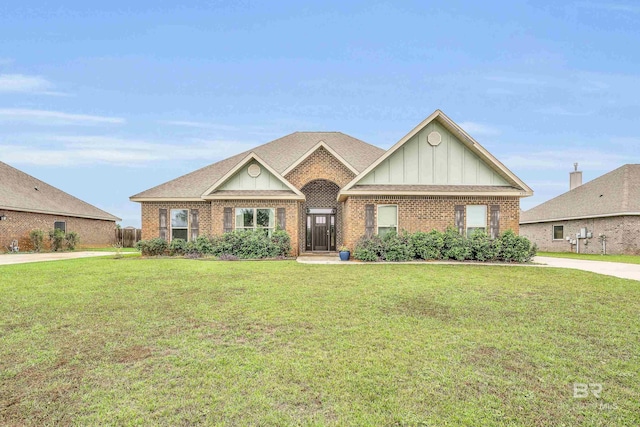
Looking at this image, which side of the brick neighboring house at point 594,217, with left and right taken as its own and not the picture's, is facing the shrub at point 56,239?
right

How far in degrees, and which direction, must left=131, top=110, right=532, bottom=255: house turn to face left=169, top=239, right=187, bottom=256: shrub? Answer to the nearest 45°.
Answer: approximately 90° to its right

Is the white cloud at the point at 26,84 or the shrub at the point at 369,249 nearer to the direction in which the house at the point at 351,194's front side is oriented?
the shrub

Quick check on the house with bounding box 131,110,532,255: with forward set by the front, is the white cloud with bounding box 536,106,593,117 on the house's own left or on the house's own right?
on the house's own left

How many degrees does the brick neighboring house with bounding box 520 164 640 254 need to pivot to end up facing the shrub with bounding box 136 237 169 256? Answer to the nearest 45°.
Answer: approximately 90° to its right

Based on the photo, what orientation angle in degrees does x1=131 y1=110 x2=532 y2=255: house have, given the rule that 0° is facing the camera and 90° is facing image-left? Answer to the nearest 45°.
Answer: approximately 0°

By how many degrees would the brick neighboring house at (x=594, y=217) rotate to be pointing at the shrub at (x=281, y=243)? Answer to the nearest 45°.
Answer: approximately 90° to its right
